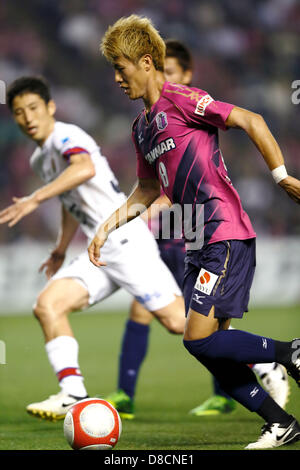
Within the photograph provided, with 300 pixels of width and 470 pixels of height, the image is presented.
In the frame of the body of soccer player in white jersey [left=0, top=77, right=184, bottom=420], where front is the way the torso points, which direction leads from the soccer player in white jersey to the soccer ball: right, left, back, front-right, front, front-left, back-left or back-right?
front-left

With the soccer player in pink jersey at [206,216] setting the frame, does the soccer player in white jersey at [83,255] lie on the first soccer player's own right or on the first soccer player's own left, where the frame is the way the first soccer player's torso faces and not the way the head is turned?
on the first soccer player's own right

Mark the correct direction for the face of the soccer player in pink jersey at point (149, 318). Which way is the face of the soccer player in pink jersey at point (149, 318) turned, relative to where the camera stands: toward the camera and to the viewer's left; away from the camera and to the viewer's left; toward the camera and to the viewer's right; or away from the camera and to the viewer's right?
toward the camera and to the viewer's left

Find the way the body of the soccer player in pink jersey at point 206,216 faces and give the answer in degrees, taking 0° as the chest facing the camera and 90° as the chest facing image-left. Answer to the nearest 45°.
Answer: approximately 45°

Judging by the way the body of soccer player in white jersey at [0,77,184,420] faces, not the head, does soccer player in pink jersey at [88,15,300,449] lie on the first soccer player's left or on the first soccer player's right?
on the first soccer player's left
